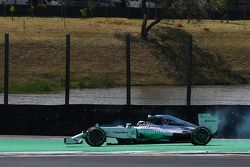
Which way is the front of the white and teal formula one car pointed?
to the viewer's left
